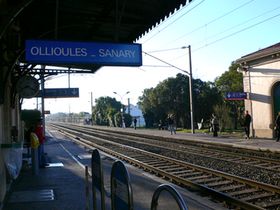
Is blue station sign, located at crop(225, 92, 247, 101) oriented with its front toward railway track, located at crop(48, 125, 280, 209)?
yes

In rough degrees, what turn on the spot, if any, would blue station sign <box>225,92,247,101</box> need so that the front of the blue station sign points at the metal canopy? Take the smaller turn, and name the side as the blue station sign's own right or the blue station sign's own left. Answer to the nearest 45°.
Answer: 0° — it already faces it

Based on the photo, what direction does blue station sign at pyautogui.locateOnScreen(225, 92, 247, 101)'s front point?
toward the camera

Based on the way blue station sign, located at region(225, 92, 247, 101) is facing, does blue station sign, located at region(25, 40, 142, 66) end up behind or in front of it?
in front
